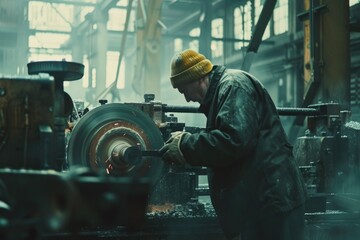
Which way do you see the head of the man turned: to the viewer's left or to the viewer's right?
to the viewer's left

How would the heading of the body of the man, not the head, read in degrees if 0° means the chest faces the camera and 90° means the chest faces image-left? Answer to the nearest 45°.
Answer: approximately 90°
